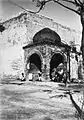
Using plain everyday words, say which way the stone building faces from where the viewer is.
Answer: facing the viewer and to the right of the viewer
